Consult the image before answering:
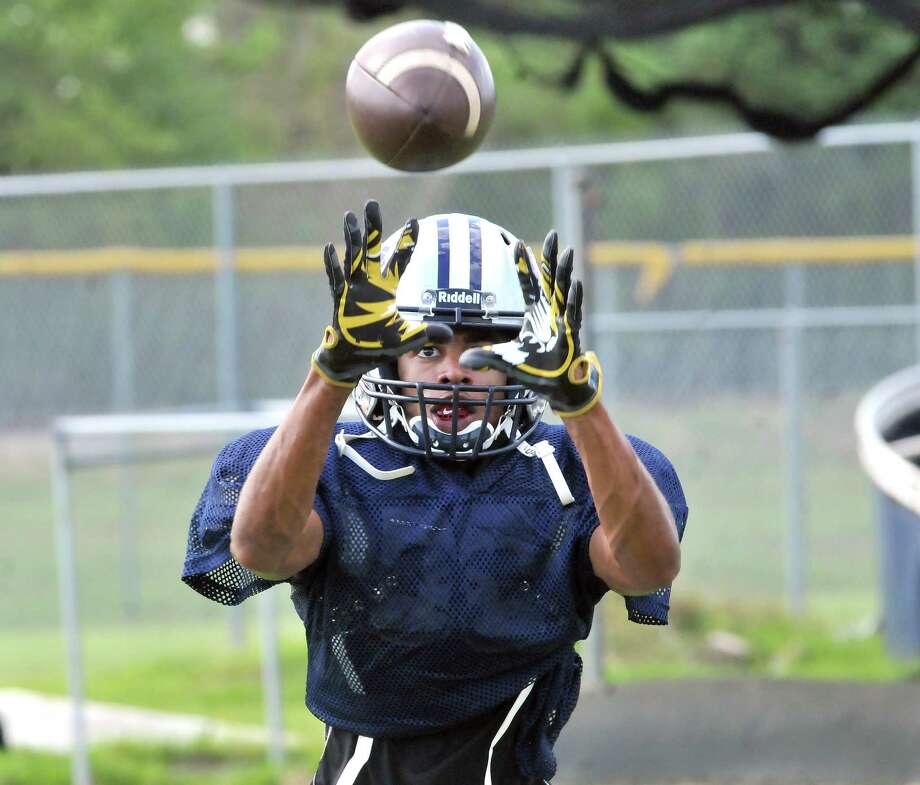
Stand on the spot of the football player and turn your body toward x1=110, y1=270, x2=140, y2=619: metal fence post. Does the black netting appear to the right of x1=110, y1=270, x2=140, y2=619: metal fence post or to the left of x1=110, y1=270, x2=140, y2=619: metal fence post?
right

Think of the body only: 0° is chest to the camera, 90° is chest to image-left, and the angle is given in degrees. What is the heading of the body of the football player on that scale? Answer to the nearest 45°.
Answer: approximately 0°

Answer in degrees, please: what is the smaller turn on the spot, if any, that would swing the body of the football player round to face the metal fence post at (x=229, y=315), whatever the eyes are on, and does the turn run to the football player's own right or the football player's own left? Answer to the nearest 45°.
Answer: approximately 180°

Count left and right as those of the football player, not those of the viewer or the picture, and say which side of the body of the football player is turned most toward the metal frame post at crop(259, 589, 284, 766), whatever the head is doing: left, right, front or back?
back

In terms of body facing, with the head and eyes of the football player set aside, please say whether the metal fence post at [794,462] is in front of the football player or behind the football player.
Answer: behind
